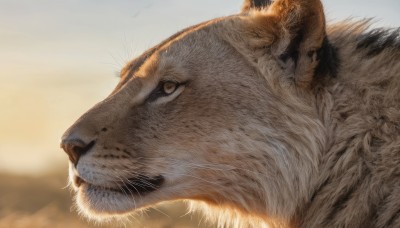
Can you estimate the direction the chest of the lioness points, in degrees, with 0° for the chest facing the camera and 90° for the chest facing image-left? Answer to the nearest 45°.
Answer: approximately 90°
